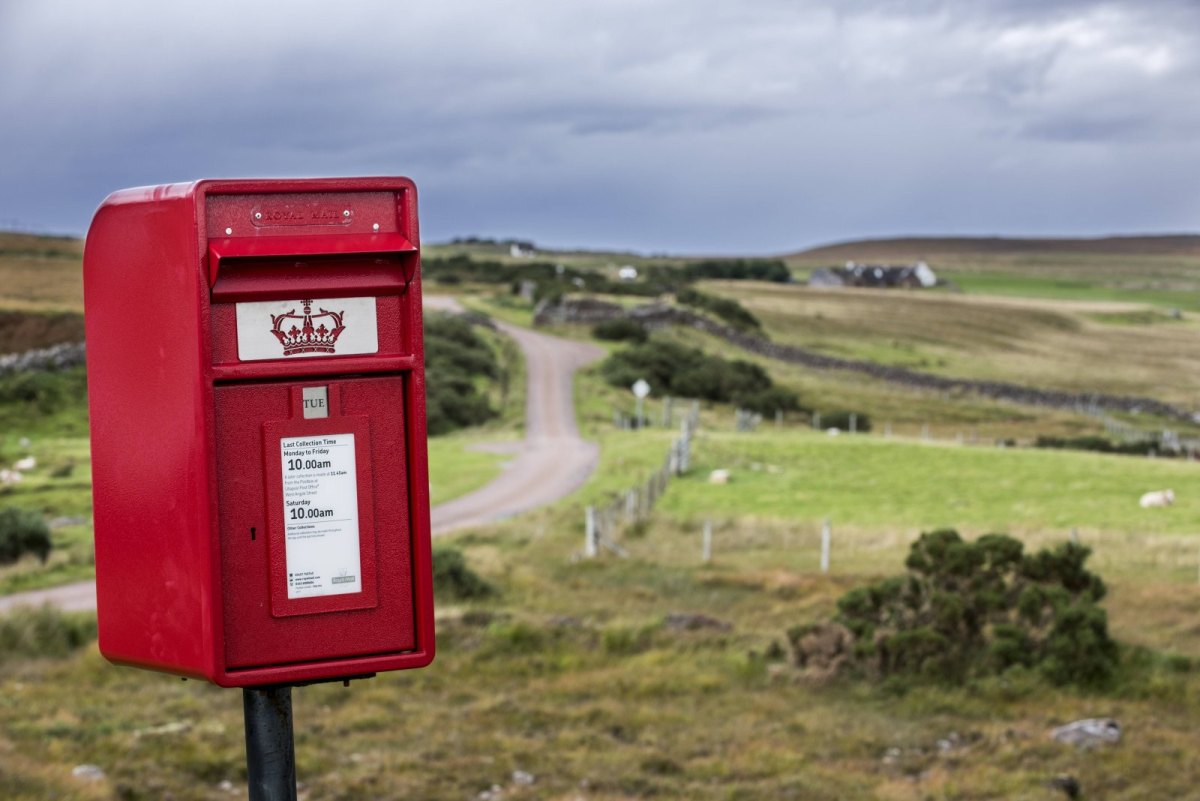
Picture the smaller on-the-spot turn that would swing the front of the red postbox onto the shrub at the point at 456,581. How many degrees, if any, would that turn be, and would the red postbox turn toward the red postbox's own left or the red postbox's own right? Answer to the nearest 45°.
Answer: approximately 135° to the red postbox's own left

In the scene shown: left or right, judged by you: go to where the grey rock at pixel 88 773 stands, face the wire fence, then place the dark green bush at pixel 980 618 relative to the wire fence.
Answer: right

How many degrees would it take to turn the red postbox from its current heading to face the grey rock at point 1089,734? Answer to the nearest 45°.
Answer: approximately 90° to its left

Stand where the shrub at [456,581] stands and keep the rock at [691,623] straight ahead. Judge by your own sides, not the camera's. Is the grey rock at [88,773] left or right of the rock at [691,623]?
right

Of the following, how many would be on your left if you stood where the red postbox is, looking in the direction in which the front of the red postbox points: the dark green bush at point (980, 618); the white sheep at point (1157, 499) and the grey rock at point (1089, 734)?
3

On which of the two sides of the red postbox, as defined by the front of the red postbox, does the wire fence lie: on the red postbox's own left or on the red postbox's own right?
on the red postbox's own left

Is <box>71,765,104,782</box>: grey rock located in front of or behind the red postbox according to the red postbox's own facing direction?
behind

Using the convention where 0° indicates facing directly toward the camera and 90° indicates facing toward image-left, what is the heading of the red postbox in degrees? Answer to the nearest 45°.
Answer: approximately 315°
